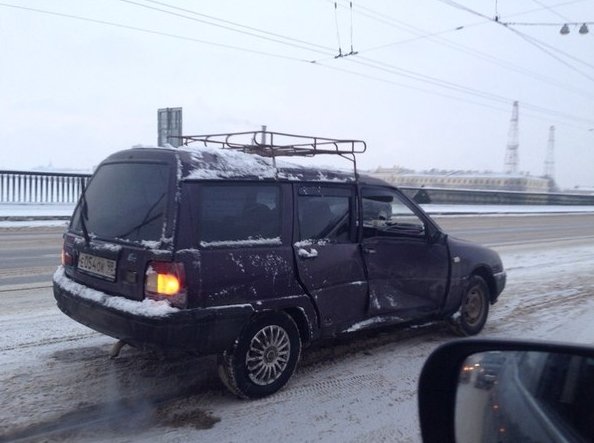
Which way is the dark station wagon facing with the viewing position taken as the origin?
facing away from the viewer and to the right of the viewer

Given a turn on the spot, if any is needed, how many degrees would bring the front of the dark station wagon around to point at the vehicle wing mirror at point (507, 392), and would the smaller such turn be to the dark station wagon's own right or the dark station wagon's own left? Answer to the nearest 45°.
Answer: approximately 90° to the dark station wagon's own right

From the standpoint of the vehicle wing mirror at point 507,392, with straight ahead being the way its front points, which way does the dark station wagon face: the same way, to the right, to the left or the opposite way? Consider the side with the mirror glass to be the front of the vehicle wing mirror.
the opposite way

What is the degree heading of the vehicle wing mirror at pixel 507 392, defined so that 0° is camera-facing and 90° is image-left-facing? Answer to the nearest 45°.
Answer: approximately 0°

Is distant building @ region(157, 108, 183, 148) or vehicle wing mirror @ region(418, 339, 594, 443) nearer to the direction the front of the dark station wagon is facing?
the distant building

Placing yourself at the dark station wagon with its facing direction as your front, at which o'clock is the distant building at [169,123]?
The distant building is roughly at 10 o'clock from the dark station wagon.

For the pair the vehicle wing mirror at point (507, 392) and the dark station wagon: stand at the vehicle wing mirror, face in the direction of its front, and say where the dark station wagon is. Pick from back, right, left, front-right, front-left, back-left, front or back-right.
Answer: back-right
